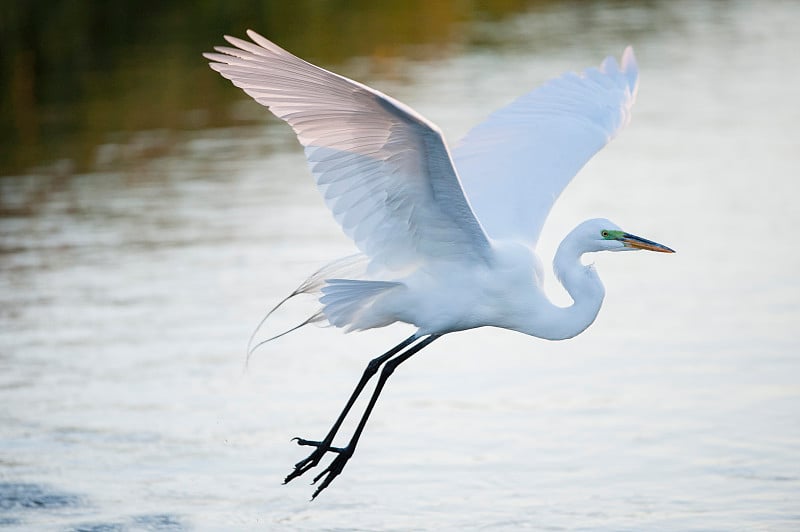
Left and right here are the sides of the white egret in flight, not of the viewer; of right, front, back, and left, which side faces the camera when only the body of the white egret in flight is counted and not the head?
right
